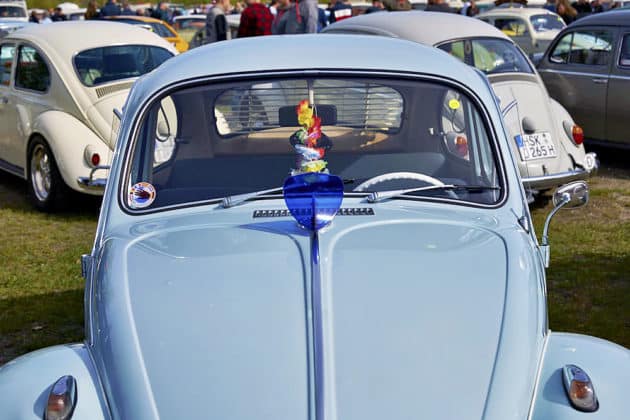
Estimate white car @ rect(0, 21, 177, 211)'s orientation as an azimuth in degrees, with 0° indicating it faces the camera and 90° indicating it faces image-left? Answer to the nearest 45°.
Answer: approximately 135°

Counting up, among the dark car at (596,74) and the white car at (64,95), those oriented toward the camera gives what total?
0

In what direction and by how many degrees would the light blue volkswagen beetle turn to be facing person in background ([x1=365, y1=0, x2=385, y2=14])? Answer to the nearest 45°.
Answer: approximately 180°

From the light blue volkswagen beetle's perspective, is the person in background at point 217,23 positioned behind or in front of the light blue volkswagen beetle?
behind

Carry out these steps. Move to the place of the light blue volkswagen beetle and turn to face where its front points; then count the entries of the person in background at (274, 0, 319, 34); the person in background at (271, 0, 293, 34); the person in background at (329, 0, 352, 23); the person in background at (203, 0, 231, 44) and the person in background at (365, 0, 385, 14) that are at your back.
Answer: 5

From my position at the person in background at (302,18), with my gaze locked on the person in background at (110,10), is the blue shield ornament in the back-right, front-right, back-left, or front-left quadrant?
back-left

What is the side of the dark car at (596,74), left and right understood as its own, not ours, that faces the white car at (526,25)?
right
